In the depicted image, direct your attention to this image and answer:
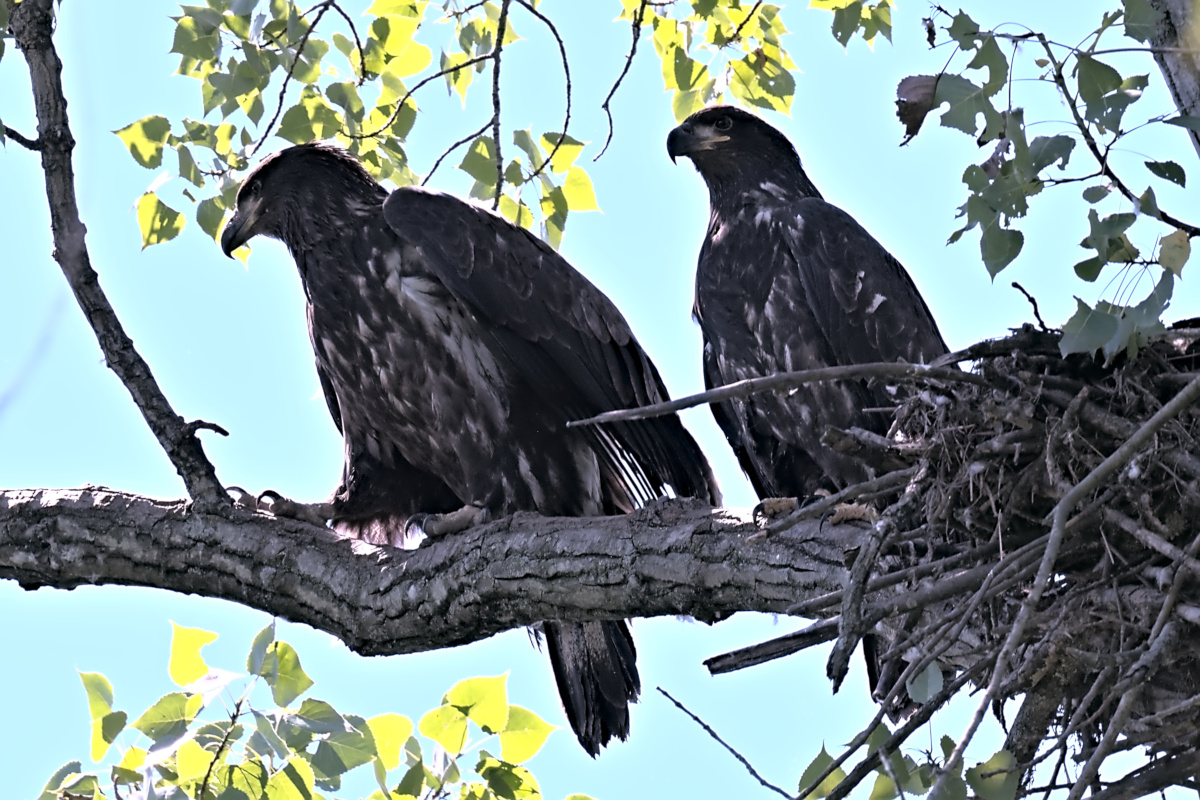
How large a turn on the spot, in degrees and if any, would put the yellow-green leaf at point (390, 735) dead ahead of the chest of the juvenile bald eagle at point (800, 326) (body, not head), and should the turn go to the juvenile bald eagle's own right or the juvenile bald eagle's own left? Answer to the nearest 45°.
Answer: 0° — it already faces it

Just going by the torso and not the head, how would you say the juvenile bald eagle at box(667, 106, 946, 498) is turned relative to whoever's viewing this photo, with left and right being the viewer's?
facing the viewer and to the left of the viewer

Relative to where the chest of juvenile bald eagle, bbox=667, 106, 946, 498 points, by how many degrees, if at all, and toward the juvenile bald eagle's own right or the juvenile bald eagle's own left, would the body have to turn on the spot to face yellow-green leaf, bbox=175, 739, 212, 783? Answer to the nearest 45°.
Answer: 0° — it already faces it

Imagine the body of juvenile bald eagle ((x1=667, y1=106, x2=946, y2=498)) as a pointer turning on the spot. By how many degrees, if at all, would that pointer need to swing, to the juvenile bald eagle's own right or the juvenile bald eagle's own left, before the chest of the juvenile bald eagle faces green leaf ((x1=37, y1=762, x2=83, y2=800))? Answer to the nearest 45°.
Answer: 0° — it already faces it
